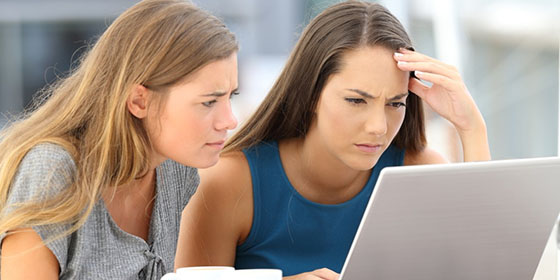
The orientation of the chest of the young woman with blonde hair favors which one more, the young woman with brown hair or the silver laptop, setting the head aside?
the silver laptop

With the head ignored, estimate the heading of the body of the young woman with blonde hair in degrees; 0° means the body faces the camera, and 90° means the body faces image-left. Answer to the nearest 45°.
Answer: approximately 315°

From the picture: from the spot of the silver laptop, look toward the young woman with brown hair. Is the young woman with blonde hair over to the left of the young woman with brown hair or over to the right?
left

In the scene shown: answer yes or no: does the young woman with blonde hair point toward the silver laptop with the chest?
yes

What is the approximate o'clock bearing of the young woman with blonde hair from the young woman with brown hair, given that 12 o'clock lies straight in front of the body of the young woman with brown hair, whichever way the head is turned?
The young woman with blonde hair is roughly at 3 o'clock from the young woman with brown hair.

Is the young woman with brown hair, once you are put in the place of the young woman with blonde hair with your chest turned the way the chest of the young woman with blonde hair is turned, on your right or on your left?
on your left

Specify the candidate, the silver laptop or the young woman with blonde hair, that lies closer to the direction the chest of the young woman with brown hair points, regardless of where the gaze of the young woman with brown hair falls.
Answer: the silver laptop

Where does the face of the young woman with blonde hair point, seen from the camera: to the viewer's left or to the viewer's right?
to the viewer's right

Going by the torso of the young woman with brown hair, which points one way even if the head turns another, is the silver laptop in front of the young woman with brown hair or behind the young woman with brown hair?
in front

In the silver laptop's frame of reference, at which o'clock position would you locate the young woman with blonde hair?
The young woman with blonde hair is roughly at 11 o'clock from the silver laptop.

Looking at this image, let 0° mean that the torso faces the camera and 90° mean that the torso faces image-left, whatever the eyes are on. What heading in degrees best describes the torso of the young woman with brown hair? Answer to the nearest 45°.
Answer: approximately 315°

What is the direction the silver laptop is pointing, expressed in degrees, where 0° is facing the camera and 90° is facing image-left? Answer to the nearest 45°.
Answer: approximately 135°

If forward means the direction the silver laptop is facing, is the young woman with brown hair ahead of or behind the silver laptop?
ahead
